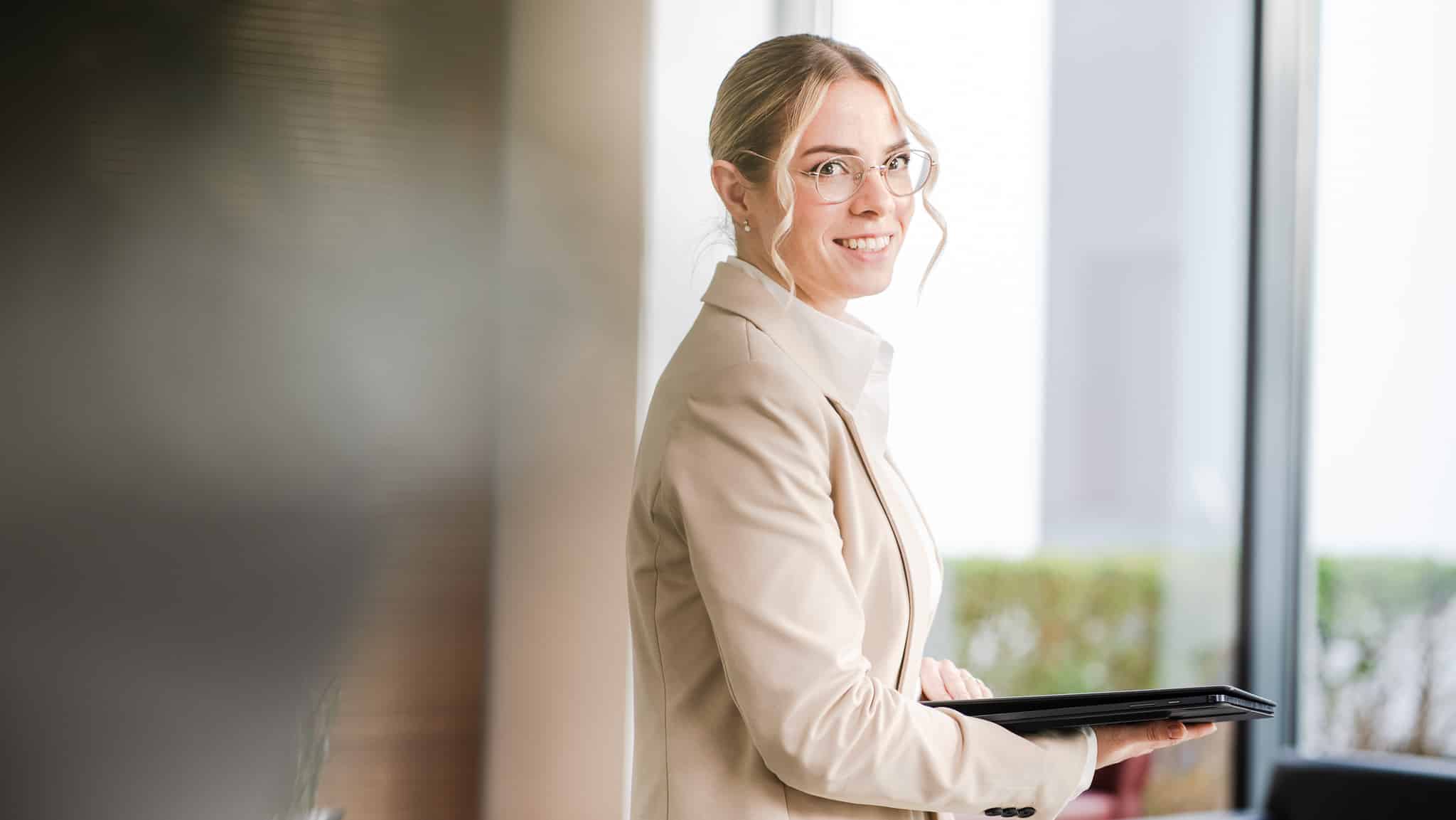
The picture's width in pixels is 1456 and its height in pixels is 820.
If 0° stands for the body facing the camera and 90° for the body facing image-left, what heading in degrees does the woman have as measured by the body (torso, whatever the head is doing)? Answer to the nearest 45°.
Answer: approximately 270°

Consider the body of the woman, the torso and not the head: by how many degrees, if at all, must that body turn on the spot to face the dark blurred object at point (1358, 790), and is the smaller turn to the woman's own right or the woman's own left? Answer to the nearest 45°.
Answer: approximately 45° to the woman's own left

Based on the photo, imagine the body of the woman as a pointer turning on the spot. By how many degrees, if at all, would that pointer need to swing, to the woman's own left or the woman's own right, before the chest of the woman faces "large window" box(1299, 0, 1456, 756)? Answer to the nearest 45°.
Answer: approximately 45° to the woman's own left

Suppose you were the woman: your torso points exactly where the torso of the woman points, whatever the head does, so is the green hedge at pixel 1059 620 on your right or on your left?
on your left
